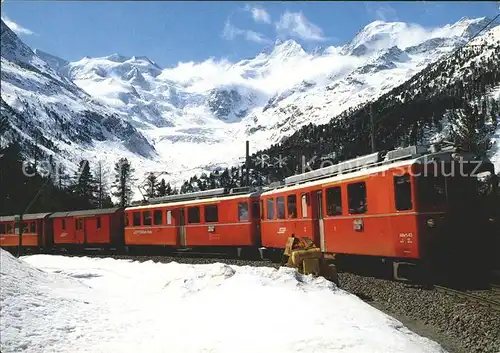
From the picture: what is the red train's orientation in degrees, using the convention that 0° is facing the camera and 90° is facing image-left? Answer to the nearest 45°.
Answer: approximately 315°

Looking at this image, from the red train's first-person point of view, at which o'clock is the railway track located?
The railway track is roughly at 1 o'clock from the red train.

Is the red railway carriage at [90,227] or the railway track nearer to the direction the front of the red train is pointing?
the railway track

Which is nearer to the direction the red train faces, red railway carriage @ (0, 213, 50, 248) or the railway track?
the railway track

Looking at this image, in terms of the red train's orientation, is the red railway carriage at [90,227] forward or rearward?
rearward
